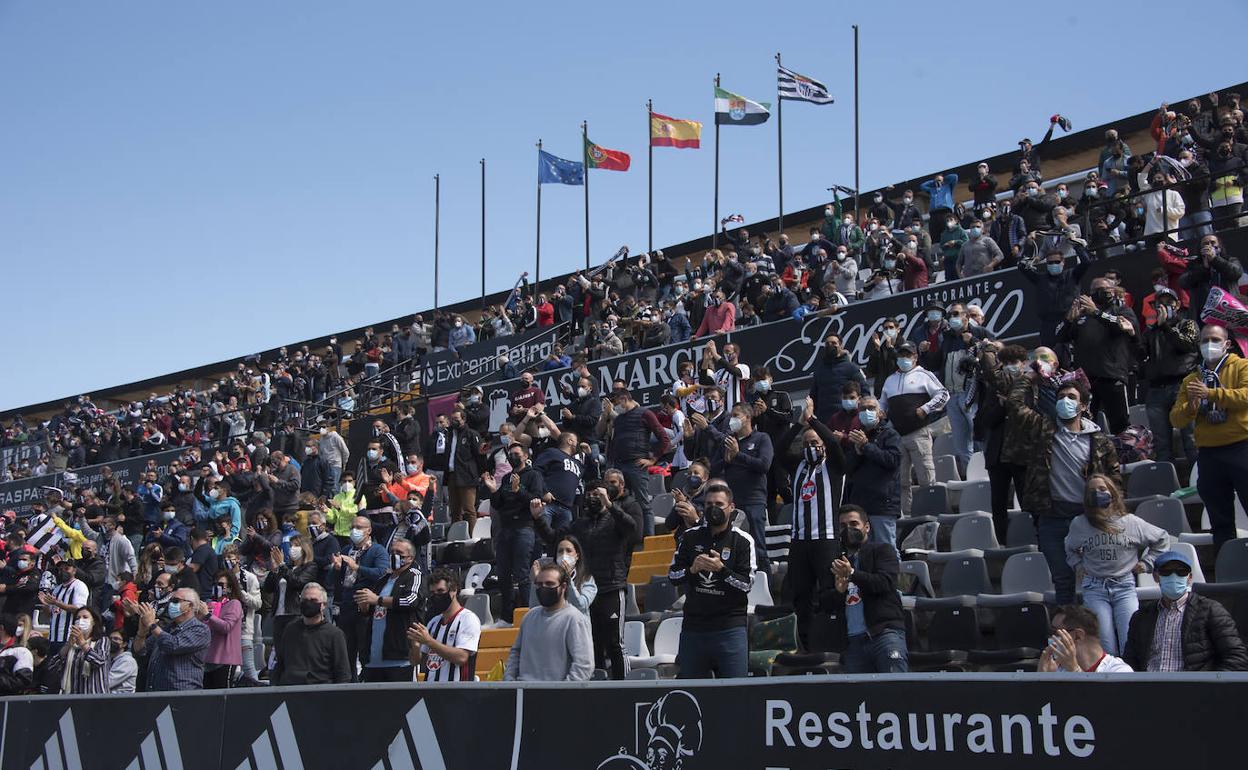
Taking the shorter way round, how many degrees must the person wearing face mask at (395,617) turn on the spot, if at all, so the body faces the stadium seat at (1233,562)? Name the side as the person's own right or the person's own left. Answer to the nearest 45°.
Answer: approximately 90° to the person's own left

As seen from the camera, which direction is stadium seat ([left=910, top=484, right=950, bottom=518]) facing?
toward the camera

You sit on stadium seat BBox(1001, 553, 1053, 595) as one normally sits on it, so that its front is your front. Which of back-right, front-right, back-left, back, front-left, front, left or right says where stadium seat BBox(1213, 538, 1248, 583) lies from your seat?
front-left

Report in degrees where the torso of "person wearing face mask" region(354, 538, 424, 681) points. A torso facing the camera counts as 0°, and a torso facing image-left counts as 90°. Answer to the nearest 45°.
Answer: approximately 45°

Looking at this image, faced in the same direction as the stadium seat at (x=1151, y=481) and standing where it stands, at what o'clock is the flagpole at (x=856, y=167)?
The flagpole is roughly at 4 o'clock from the stadium seat.

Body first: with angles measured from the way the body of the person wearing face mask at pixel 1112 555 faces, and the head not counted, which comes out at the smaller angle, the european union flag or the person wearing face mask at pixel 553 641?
the person wearing face mask

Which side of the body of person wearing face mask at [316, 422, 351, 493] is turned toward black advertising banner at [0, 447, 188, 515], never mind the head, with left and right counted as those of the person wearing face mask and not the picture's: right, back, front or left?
right

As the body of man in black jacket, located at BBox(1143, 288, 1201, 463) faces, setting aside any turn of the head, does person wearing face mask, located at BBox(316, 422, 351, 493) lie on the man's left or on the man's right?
on the man's right

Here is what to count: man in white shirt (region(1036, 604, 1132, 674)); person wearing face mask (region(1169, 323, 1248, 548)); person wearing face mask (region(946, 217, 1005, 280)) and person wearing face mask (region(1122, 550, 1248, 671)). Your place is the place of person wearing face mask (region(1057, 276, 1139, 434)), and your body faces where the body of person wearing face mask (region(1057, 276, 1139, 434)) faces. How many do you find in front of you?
3

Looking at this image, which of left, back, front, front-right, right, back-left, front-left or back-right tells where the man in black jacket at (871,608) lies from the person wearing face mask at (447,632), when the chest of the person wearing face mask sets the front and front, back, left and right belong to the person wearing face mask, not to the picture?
left

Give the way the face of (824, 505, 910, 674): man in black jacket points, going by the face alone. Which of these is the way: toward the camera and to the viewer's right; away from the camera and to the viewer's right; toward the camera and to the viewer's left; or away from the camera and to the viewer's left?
toward the camera and to the viewer's left

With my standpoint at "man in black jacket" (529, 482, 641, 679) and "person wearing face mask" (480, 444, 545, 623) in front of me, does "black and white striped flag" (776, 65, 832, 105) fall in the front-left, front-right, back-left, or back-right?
front-right

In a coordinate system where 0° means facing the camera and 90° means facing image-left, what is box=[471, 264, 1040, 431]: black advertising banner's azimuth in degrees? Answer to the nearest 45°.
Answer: approximately 45°

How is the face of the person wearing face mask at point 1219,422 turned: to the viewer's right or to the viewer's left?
to the viewer's left

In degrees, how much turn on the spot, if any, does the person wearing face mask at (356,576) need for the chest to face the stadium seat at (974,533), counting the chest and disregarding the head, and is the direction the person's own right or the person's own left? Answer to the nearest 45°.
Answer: approximately 90° to the person's own left
